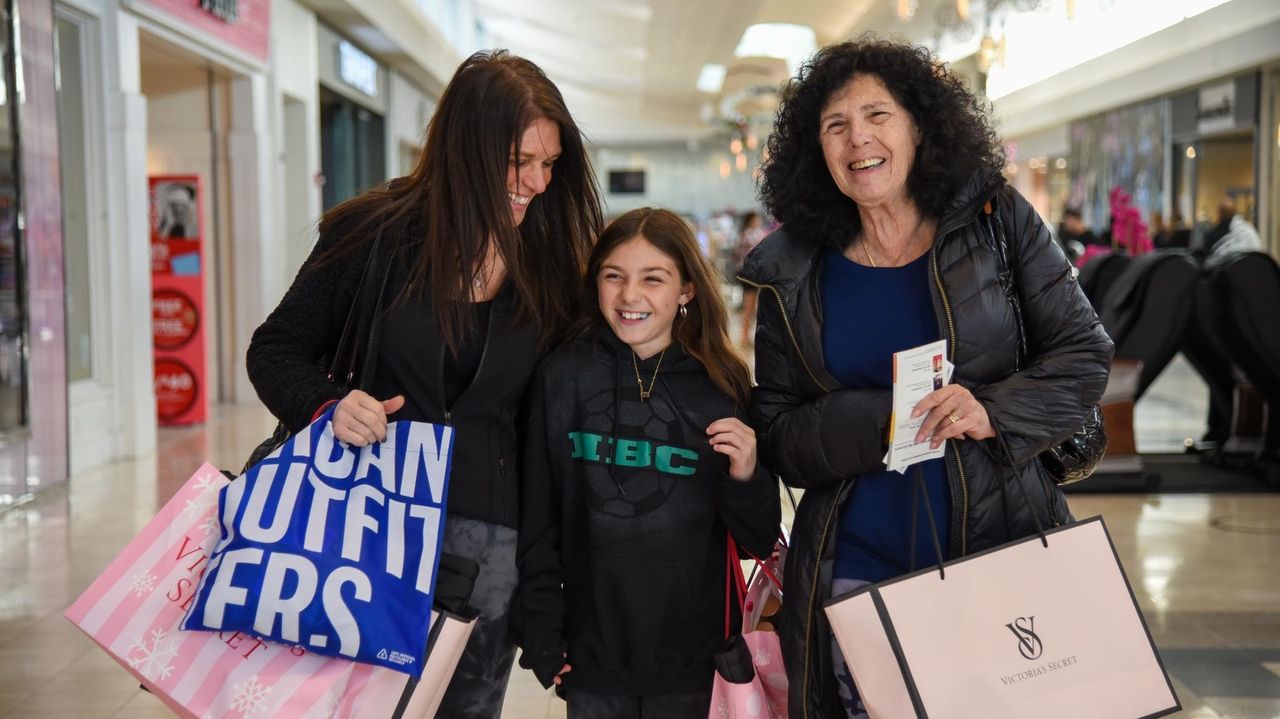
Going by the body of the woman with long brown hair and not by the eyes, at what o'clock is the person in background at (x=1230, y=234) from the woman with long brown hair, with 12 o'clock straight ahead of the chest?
The person in background is roughly at 7 o'clock from the woman with long brown hair.

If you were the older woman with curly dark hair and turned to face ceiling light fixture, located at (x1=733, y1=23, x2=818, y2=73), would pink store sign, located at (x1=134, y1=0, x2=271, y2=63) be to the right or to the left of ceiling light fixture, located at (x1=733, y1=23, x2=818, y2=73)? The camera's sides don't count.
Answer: left

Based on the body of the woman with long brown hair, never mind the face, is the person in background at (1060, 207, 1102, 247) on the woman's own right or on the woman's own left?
on the woman's own left

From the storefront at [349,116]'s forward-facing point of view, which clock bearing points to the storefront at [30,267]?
the storefront at [30,267] is roughly at 2 o'clock from the storefront at [349,116].

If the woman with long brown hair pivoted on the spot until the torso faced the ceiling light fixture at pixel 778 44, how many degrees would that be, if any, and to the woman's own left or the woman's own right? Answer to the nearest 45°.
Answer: approximately 135° to the woman's own left

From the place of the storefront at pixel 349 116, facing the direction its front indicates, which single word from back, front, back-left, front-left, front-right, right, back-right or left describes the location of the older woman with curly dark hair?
front-right

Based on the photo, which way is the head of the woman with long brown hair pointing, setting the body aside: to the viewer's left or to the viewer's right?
to the viewer's right

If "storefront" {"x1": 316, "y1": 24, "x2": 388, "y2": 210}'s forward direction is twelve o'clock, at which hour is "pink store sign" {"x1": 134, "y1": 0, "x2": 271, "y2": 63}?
The pink store sign is roughly at 2 o'clock from the storefront.

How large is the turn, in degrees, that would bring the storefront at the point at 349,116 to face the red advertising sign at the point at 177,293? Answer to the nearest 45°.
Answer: approximately 45° to its right

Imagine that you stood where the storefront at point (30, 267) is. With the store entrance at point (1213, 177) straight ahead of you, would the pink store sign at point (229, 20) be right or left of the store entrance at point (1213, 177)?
left

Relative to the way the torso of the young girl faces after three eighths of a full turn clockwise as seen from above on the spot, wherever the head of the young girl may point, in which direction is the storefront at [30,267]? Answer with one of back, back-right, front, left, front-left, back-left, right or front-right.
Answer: front
